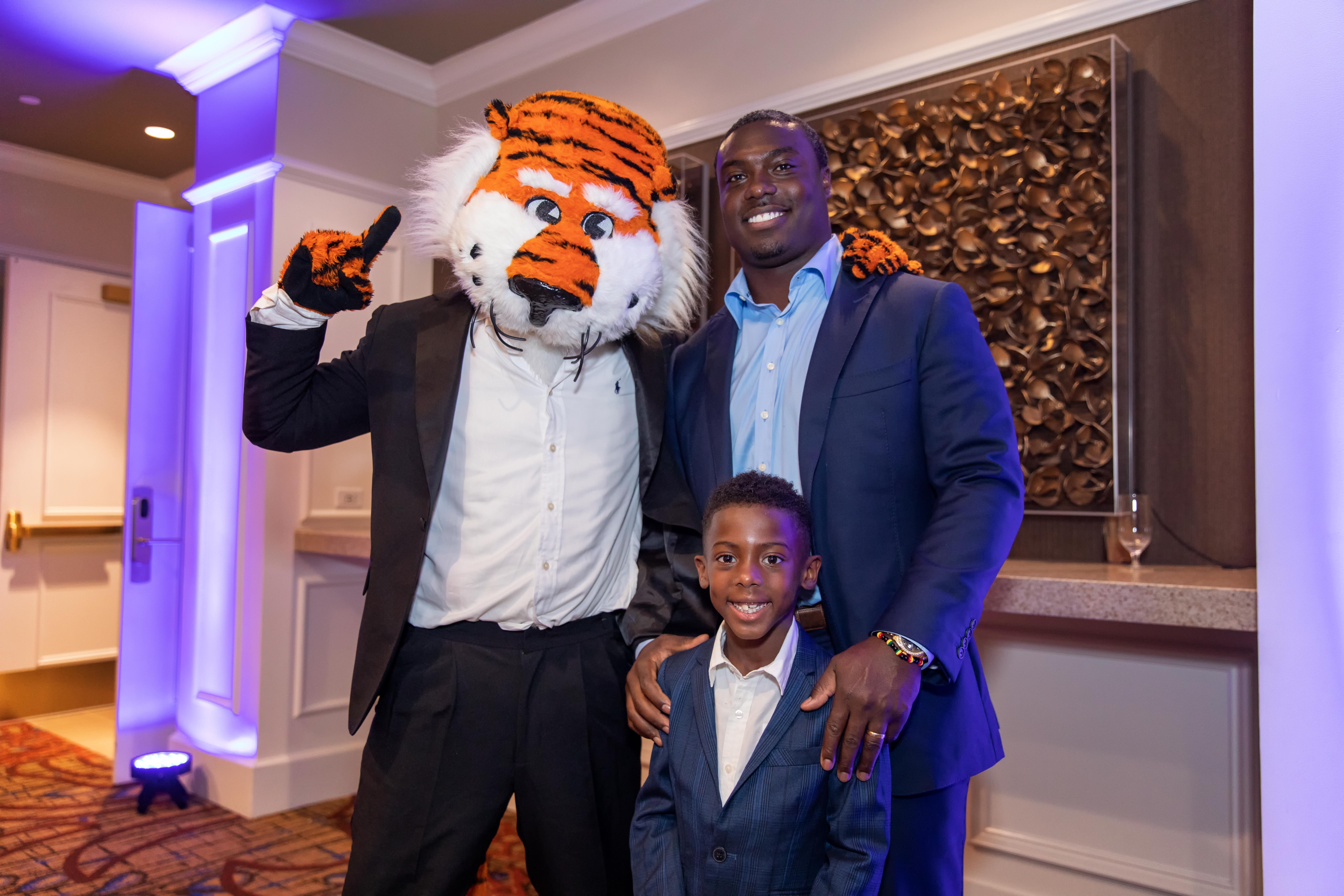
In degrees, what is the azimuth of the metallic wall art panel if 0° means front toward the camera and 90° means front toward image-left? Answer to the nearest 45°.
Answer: approximately 45°

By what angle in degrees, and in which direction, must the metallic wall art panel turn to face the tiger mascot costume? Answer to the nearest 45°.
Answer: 0° — it already faces it

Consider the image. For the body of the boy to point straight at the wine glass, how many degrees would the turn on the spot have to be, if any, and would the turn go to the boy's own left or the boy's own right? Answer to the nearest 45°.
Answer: approximately 135° to the boy's own left

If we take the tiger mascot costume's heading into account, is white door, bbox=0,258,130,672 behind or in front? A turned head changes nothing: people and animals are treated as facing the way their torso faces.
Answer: behind

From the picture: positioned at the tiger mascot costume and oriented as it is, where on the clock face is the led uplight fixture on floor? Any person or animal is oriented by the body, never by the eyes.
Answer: The led uplight fixture on floor is roughly at 5 o'clock from the tiger mascot costume.

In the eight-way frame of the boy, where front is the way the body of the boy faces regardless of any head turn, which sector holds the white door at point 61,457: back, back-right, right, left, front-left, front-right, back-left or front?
back-right

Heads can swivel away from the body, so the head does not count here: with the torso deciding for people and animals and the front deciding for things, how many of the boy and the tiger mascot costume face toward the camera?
2
